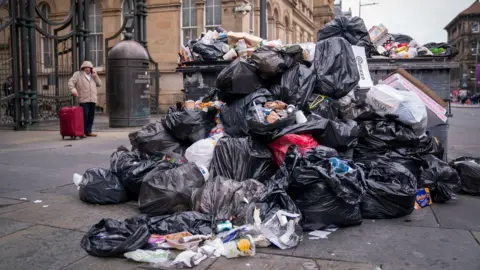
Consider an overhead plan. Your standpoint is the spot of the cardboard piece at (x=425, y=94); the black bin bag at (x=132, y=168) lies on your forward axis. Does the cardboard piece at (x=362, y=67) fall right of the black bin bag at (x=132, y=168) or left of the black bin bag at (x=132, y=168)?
right

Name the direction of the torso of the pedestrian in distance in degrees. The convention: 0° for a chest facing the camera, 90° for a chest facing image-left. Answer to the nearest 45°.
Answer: approximately 315°

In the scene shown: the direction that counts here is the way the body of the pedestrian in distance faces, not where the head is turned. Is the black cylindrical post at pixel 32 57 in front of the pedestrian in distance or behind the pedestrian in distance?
behind

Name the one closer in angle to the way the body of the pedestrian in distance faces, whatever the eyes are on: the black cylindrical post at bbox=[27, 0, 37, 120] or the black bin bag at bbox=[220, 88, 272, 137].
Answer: the black bin bag

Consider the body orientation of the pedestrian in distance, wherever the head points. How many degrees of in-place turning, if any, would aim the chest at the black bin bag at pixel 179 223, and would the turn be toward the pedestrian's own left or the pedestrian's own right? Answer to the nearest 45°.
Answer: approximately 45° to the pedestrian's own right

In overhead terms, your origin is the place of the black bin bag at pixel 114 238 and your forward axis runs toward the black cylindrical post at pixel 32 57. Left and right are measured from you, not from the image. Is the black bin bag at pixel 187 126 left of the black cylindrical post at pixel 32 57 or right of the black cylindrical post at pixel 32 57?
right
